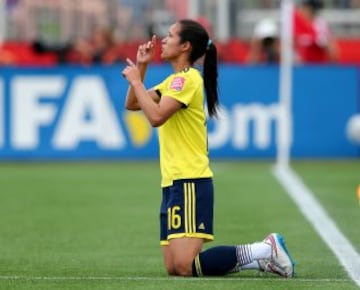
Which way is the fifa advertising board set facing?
toward the camera

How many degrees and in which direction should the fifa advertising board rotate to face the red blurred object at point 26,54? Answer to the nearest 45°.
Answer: approximately 135° to its right

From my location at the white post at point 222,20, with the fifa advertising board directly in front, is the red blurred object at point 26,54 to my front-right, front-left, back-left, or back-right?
front-right

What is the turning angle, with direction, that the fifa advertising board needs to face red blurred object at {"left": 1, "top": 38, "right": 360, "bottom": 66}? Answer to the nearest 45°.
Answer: approximately 180°

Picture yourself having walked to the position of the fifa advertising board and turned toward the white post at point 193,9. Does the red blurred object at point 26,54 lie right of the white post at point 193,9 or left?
left

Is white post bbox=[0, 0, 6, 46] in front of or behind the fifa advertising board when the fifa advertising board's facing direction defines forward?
behind

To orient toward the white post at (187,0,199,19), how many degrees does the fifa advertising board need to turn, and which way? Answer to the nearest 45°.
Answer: approximately 180°

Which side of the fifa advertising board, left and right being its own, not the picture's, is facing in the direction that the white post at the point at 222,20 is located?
back
